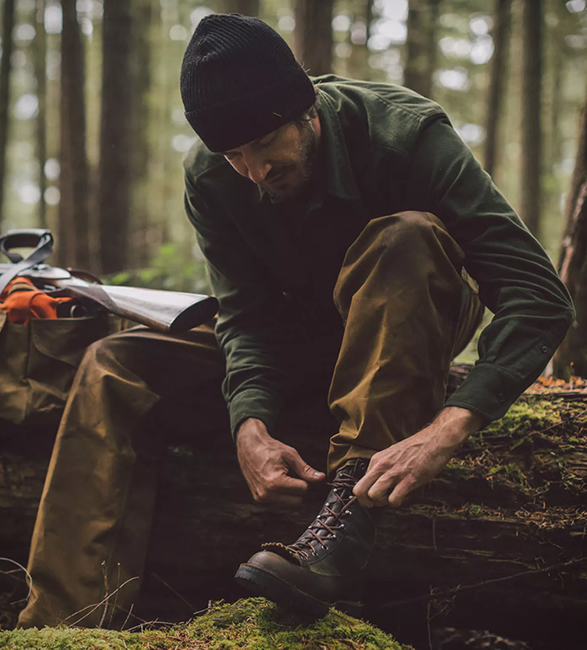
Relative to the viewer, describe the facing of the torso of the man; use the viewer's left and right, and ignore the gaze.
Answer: facing the viewer and to the left of the viewer

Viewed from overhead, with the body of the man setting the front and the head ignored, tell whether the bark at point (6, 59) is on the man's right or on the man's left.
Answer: on the man's right

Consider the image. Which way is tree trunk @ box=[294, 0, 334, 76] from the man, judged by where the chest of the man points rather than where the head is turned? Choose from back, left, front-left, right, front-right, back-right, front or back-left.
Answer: back-right

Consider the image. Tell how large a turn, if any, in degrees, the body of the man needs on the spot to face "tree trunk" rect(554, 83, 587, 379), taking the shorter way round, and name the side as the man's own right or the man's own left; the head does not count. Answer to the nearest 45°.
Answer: approximately 180°

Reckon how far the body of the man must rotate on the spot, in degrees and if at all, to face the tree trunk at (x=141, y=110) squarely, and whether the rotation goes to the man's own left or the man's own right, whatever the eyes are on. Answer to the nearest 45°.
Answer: approximately 135° to the man's own right
